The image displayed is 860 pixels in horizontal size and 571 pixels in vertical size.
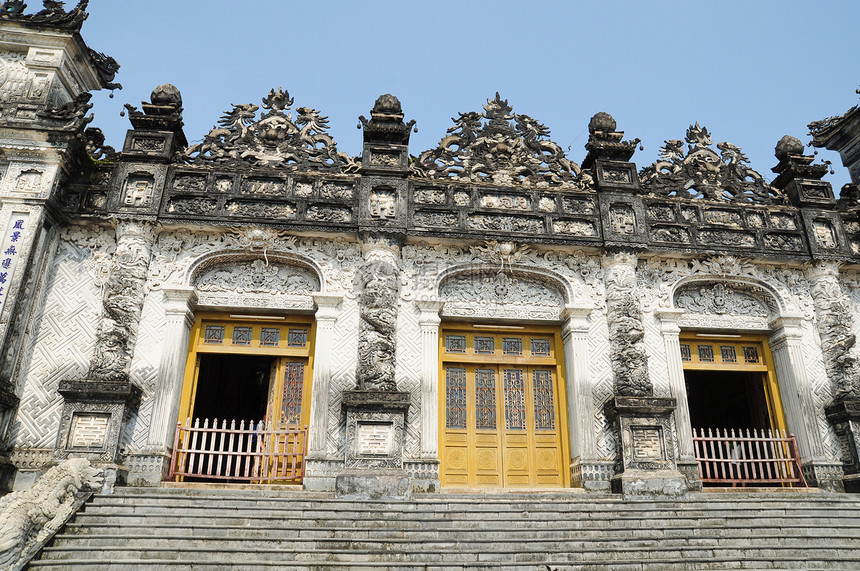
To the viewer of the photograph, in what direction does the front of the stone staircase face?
facing the viewer

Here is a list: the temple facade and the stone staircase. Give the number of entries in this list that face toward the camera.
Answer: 2

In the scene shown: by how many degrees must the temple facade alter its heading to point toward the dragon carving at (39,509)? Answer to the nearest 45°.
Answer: approximately 45° to its right

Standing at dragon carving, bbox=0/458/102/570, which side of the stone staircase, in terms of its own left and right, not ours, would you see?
right

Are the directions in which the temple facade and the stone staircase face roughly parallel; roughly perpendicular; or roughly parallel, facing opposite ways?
roughly parallel
